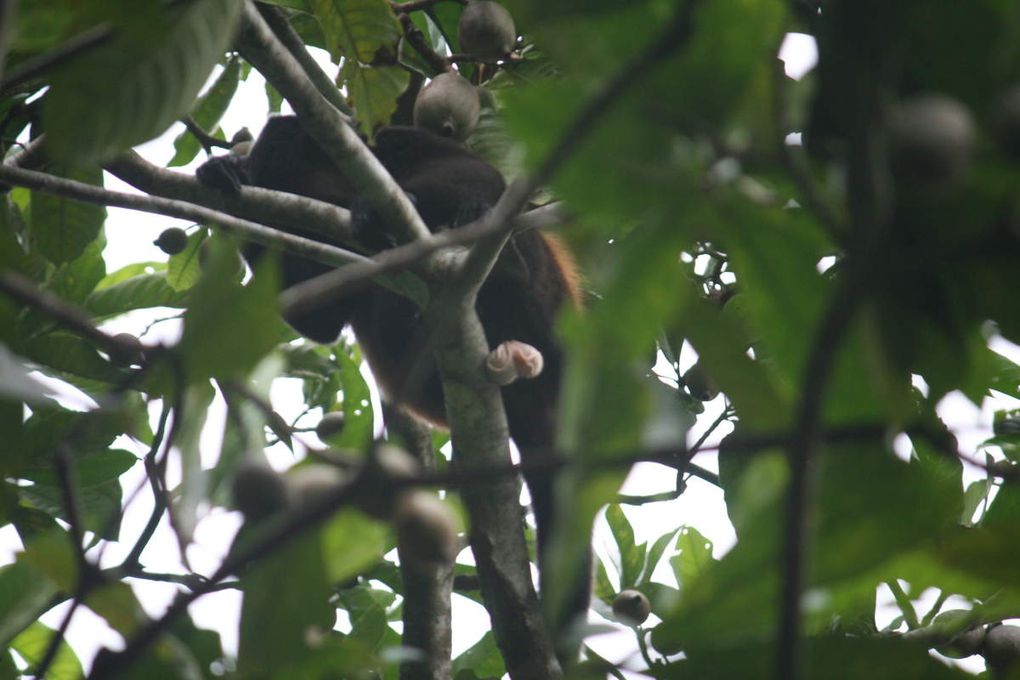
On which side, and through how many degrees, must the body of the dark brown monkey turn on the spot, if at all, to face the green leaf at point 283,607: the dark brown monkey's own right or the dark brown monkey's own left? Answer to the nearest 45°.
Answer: approximately 90° to the dark brown monkey's own left

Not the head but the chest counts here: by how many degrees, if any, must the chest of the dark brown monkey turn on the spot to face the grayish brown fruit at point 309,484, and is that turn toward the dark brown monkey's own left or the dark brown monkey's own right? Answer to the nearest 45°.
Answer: approximately 90° to the dark brown monkey's own left

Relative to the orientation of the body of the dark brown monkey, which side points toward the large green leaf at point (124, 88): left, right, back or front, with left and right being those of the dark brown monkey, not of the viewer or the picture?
left

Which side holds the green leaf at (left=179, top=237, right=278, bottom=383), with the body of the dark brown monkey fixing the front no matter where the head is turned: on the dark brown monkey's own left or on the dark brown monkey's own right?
on the dark brown monkey's own left
